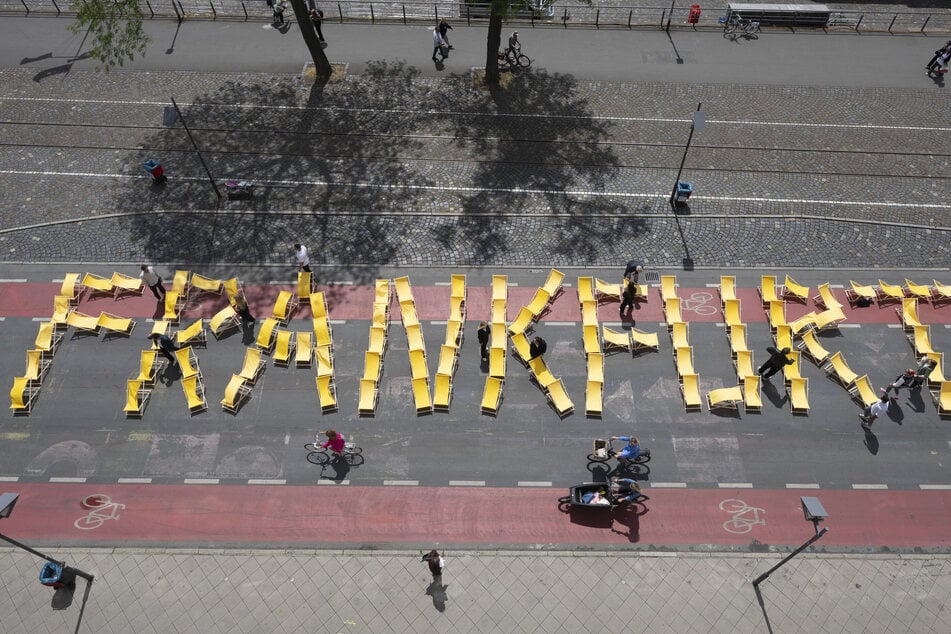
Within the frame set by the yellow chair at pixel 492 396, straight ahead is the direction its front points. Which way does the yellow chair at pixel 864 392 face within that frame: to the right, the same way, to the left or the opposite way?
the same way

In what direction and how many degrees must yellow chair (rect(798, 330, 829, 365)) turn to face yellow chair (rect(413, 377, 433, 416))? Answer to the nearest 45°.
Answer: approximately 90° to its right

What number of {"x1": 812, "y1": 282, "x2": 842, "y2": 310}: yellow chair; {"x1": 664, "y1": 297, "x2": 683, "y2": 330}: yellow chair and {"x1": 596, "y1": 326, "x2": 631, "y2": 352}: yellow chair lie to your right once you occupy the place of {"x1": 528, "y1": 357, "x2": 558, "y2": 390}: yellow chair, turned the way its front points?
0

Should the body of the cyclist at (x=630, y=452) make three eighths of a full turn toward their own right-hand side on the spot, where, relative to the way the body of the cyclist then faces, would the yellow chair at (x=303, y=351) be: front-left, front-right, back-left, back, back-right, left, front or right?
back-left

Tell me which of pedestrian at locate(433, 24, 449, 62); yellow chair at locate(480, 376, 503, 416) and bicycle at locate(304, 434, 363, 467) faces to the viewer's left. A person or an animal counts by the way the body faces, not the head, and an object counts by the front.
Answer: the bicycle

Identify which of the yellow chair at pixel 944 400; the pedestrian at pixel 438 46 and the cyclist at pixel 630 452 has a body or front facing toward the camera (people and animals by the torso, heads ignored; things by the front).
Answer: the yellow chair

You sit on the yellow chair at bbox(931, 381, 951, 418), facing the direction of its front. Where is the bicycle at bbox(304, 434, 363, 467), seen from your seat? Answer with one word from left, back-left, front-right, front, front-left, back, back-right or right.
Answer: front-right

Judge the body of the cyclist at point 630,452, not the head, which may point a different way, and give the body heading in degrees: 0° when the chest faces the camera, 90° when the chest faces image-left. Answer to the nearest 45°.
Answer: approximately 90°

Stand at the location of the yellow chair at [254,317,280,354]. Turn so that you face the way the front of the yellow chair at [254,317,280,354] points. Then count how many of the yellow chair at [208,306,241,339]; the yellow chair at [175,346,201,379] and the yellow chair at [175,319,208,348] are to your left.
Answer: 0

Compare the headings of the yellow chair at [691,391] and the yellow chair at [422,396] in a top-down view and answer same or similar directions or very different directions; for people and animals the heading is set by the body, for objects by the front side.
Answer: same or similar directions

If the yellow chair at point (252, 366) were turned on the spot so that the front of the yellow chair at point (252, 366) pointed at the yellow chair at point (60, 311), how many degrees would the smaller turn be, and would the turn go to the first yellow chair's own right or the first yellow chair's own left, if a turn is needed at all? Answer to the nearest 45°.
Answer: approximately 90° to the first yellow chair's own right

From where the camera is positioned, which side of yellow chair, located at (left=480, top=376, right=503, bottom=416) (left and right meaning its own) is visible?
front

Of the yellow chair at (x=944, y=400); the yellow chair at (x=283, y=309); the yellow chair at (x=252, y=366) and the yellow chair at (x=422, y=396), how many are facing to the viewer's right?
0

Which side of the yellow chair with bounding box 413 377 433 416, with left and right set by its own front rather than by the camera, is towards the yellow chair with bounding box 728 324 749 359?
left

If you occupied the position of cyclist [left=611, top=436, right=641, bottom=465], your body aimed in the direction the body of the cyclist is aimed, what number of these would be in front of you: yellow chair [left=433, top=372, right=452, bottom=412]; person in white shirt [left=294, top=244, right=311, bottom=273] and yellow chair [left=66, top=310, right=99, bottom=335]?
3

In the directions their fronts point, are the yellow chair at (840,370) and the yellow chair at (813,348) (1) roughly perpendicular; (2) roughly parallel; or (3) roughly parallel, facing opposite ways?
roughly parallel

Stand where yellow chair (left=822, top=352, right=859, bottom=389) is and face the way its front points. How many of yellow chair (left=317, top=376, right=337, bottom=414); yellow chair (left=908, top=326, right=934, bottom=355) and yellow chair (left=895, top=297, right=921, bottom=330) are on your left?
2

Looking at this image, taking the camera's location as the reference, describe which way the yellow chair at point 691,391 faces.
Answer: facing the viewer
